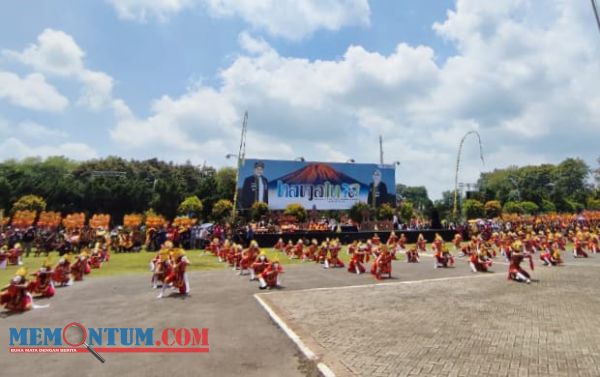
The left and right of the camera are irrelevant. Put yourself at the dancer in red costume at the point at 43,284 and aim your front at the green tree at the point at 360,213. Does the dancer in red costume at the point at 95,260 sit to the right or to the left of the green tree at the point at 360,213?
left

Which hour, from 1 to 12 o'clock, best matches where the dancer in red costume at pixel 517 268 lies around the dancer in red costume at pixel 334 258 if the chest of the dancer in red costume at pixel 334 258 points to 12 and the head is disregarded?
the dancer in red costume at pixel 517 268 is roughly at 10 o'clock from the dancer in red costume at pixel 334 258.

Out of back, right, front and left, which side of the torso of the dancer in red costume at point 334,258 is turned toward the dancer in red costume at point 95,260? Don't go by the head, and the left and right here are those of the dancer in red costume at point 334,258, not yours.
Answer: right

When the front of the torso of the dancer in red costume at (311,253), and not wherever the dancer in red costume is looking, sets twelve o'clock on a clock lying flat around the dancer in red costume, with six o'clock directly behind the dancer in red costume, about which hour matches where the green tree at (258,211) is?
The green tree is roughly at 4 o'clock from the dancer in red costume.

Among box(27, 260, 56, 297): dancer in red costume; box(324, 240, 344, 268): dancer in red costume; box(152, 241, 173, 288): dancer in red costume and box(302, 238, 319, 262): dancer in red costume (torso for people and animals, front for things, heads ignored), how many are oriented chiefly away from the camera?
0

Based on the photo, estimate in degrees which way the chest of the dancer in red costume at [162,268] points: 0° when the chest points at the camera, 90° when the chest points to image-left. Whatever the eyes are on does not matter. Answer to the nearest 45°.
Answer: approximately 45°

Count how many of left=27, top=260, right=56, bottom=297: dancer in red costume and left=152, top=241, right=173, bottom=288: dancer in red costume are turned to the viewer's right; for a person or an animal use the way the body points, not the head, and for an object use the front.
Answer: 0

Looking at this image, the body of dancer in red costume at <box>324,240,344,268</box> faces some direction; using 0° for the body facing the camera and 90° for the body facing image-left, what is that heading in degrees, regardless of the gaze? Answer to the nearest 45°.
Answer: approximately 0°

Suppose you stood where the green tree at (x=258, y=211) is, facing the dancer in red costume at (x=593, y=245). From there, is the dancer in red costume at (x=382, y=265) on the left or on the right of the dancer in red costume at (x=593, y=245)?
right

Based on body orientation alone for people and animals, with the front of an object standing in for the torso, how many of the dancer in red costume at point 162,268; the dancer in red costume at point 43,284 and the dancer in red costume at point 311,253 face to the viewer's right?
0

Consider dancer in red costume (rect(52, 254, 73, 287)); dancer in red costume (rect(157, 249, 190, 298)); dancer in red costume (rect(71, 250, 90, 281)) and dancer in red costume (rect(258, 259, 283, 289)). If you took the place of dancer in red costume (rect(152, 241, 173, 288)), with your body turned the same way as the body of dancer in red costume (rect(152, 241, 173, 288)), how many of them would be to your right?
2

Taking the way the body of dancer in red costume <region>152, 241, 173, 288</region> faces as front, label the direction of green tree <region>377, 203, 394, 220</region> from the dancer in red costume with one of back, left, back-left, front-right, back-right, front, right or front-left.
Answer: back

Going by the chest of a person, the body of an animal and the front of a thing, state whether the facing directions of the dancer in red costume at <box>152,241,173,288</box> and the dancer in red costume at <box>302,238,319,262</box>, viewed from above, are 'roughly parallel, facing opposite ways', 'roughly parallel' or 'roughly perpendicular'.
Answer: roughly parallel
